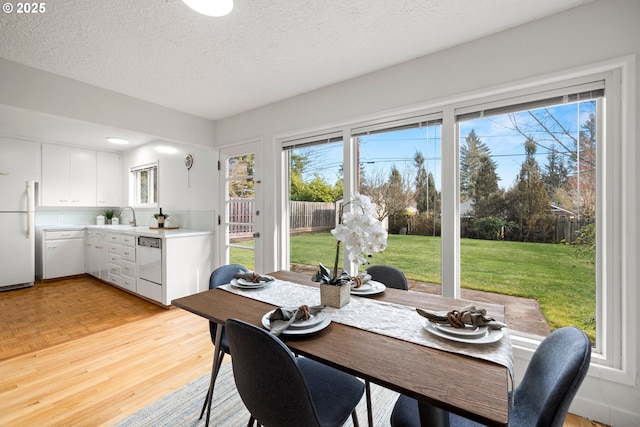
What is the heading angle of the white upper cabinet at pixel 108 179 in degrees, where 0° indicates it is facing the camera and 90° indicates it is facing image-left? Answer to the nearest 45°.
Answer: approximately 0°

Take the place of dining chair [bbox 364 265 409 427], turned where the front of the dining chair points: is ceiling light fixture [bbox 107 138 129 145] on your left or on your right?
on your right

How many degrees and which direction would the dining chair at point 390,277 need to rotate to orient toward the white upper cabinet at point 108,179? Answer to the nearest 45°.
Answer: approximately 90° to its right

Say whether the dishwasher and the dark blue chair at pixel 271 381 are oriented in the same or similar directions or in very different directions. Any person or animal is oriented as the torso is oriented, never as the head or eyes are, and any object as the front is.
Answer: very different directions

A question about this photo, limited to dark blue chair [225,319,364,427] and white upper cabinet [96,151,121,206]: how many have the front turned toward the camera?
1

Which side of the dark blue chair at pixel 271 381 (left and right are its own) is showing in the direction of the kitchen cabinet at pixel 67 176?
left

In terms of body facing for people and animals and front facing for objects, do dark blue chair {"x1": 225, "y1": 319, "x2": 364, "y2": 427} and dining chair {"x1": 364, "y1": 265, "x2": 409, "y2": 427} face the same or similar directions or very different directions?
very different directions

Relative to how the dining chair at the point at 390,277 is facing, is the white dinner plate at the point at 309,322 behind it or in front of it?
in front

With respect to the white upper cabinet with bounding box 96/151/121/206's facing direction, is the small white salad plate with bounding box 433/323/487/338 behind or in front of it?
in front

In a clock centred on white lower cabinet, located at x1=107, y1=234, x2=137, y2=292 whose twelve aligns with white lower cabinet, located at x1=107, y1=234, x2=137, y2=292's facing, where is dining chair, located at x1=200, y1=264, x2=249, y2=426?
The dining chair is roughly at 10 o'clock from the white lower cabinet.

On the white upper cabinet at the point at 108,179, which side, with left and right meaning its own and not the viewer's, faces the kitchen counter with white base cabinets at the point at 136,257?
front

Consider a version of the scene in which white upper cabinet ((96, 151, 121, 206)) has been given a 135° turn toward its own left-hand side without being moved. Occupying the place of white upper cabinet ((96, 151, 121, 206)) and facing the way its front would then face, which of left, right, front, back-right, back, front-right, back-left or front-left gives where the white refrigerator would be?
back
